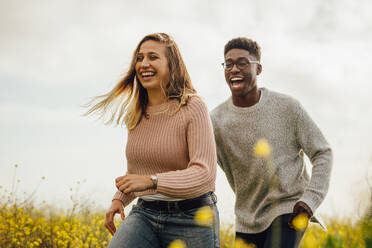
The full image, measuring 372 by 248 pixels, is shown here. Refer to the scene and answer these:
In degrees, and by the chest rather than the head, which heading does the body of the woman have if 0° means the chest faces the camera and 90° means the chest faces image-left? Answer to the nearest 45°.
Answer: approximately 45°

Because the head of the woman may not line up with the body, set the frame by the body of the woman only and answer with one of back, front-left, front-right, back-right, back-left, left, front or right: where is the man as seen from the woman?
back
